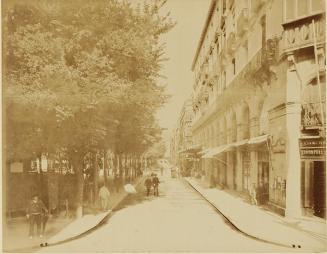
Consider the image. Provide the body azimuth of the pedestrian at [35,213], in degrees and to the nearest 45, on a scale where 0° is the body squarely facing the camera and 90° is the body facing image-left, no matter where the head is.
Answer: approximately 0°

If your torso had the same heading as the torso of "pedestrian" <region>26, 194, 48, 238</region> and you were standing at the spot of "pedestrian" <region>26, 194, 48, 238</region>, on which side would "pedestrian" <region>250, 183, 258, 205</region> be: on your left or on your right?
on your left

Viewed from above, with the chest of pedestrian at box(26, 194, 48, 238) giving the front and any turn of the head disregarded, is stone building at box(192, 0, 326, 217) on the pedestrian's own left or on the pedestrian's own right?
on the pedestrian's own left

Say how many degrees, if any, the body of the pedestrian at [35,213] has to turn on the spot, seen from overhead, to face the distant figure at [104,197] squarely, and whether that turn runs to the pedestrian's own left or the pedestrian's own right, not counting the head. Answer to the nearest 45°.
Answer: approximately 135° to the pedestrian's own left
